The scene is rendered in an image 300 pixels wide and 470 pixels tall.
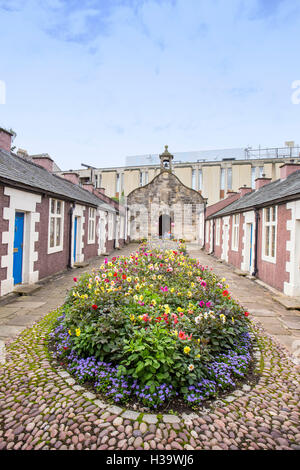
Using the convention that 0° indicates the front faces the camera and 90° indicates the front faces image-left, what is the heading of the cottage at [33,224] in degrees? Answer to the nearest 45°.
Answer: approximately 315°

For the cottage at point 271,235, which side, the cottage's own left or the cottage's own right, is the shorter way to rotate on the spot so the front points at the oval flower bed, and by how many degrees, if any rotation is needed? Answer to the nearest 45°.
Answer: approximately 45° to the cottage's own left

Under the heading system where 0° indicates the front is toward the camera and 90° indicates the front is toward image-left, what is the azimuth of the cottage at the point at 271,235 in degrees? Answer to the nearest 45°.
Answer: approximately 45°

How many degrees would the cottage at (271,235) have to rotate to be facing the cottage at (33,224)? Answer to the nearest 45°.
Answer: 0° — it already faces it
